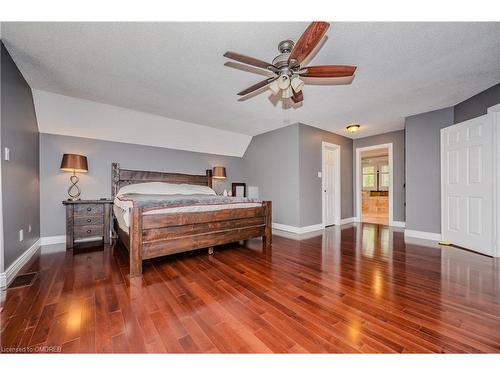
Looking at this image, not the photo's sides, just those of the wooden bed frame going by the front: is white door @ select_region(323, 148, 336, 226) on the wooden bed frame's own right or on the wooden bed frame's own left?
on the wooden bed frame's own left

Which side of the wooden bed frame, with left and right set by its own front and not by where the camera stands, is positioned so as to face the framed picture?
left

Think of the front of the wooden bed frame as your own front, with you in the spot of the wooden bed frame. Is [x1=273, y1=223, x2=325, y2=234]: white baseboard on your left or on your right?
on your left

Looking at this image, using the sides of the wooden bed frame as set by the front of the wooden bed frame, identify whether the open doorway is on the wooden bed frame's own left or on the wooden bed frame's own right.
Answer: on the wooden bed frame's own left

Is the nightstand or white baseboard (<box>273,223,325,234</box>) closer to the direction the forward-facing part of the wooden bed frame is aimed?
the white baseboard

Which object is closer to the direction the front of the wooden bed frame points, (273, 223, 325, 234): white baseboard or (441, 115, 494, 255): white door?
the white door

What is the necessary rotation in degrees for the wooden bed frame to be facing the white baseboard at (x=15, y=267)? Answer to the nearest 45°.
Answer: approximately 135° to its right

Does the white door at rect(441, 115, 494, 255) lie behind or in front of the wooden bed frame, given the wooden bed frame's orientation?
in front

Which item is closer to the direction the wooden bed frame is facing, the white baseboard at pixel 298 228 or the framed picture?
the white baseboard
